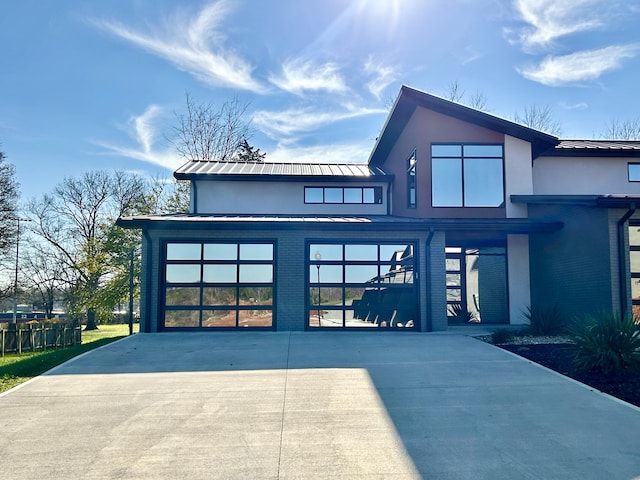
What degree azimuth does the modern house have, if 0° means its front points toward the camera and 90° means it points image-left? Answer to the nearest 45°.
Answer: approximately 0°

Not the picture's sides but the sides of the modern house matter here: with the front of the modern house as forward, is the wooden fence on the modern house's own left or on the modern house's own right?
on the modern house's own right

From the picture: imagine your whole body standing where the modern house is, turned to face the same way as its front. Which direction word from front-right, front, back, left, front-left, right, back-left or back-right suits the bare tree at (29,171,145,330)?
back-right

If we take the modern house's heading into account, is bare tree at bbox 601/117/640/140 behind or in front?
behind

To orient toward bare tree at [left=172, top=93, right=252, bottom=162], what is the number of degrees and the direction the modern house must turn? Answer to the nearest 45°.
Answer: approximately 135° to its right

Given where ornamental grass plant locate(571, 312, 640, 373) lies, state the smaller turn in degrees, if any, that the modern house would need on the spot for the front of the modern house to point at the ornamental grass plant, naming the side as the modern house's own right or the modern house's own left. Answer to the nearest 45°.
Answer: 0° — it already faces it

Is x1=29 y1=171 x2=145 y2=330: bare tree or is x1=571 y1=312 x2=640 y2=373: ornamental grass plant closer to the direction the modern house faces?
the ornamental grass plant

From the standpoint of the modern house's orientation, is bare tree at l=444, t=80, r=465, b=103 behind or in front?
behind

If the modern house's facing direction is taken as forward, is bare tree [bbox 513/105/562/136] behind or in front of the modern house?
behind

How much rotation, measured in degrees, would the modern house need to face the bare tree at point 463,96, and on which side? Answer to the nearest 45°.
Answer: approximately 180°
